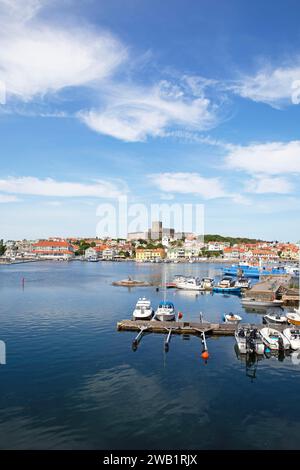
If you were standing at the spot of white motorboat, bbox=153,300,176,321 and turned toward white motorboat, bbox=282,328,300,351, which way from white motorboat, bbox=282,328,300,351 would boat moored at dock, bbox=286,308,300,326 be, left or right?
left

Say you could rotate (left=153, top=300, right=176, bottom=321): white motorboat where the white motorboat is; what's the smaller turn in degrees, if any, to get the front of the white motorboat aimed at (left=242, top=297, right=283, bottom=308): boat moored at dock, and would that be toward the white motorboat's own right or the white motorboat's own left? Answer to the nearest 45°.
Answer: approximately 135° to the white motorboat's own left

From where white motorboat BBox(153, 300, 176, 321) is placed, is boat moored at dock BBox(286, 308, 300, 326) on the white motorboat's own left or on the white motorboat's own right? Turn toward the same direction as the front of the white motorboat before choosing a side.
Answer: on the white motorboat's own left

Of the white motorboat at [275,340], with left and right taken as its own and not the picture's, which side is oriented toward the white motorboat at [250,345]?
left

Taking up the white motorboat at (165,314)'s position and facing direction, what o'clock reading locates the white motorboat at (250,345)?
the white motorboat at (250,345) is roughly at 11 o'clock from the white motorboat at (165,314).

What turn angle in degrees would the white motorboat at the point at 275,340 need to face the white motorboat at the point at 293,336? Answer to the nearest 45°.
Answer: approximately 90° to its right

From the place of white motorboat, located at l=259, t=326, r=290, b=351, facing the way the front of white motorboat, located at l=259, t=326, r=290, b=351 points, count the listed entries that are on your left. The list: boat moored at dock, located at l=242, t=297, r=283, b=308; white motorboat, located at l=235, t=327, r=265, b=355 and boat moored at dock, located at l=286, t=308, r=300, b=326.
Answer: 1
